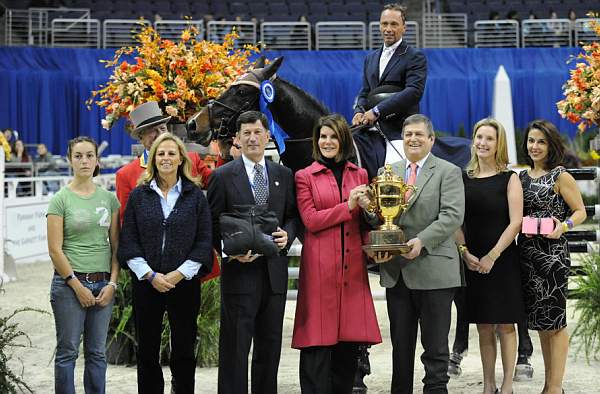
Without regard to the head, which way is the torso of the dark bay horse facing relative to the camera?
to the viewer's left

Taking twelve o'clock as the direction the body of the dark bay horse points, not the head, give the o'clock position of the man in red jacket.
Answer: The man in red jacket is roughly at 11 o'clock from the dark bay horse.

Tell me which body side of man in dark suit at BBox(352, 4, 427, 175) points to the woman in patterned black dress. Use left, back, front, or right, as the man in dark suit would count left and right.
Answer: left

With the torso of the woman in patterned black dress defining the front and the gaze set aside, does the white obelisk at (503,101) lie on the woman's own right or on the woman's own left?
on the woman's own right

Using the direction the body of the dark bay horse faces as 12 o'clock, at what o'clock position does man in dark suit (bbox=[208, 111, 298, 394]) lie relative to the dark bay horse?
The man in dark suit is roughly at 9 o'clock from the dark bay horse.

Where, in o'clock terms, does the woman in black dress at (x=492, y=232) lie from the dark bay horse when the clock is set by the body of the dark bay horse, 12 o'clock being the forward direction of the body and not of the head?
The woman in black dress is roughly at 7 o'clock from the dark bay horse.

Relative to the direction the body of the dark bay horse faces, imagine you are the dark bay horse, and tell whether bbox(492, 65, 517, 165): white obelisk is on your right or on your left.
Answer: on your right
